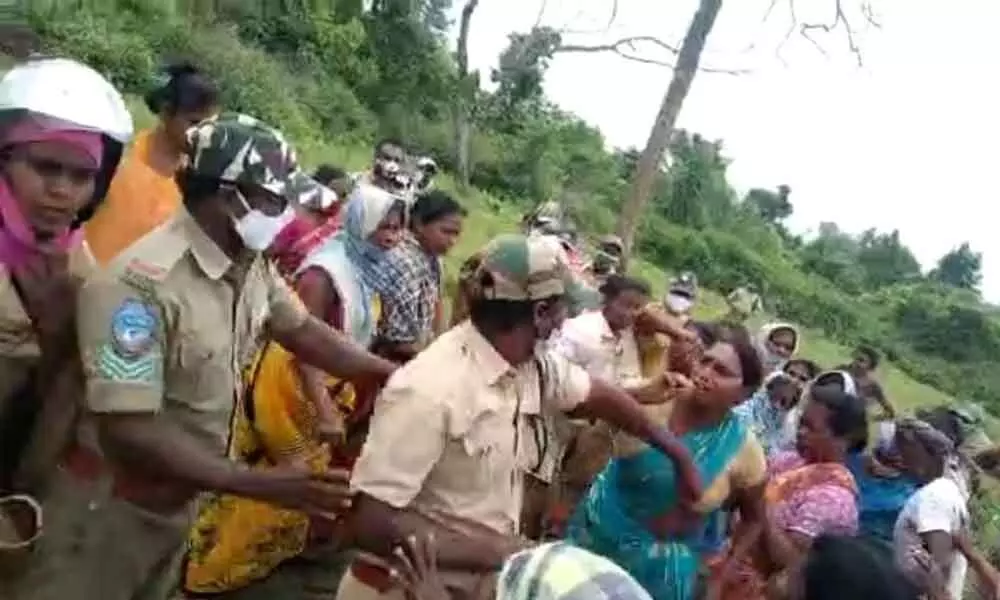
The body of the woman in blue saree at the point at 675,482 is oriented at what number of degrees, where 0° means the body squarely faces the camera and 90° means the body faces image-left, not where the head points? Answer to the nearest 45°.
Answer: approximately 45°

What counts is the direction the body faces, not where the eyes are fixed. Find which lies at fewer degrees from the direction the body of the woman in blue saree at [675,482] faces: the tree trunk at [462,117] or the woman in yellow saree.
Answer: the woman in yellow saree

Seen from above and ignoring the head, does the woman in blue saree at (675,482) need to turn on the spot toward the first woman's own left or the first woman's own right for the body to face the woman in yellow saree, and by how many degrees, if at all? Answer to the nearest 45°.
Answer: approximately 45° to the first woman's own right

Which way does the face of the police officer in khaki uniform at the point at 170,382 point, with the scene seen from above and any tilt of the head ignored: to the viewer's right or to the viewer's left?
to the viewer's right

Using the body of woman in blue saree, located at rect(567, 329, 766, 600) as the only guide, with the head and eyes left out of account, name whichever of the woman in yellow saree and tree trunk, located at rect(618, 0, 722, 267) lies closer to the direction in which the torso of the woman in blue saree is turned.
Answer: the woman in yellow saree

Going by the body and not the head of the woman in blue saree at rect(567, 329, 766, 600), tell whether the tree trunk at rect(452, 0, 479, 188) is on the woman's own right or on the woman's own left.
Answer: on the woman's own right
